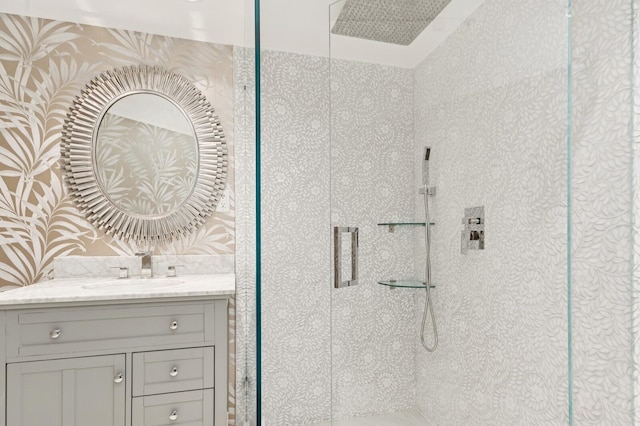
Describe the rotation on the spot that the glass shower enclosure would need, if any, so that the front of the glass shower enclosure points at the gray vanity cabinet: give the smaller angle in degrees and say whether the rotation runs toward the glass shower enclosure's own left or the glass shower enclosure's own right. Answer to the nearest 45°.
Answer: approximately 90° to the glass shower enclosure's own right

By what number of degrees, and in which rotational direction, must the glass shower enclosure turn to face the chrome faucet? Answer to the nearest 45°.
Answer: approximately 135° to its right

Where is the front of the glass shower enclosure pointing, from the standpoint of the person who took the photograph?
facing the viewer

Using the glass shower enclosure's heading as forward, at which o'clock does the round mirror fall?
The round mirror is roughly at 4 o'clock from the glass shower enclosure.
